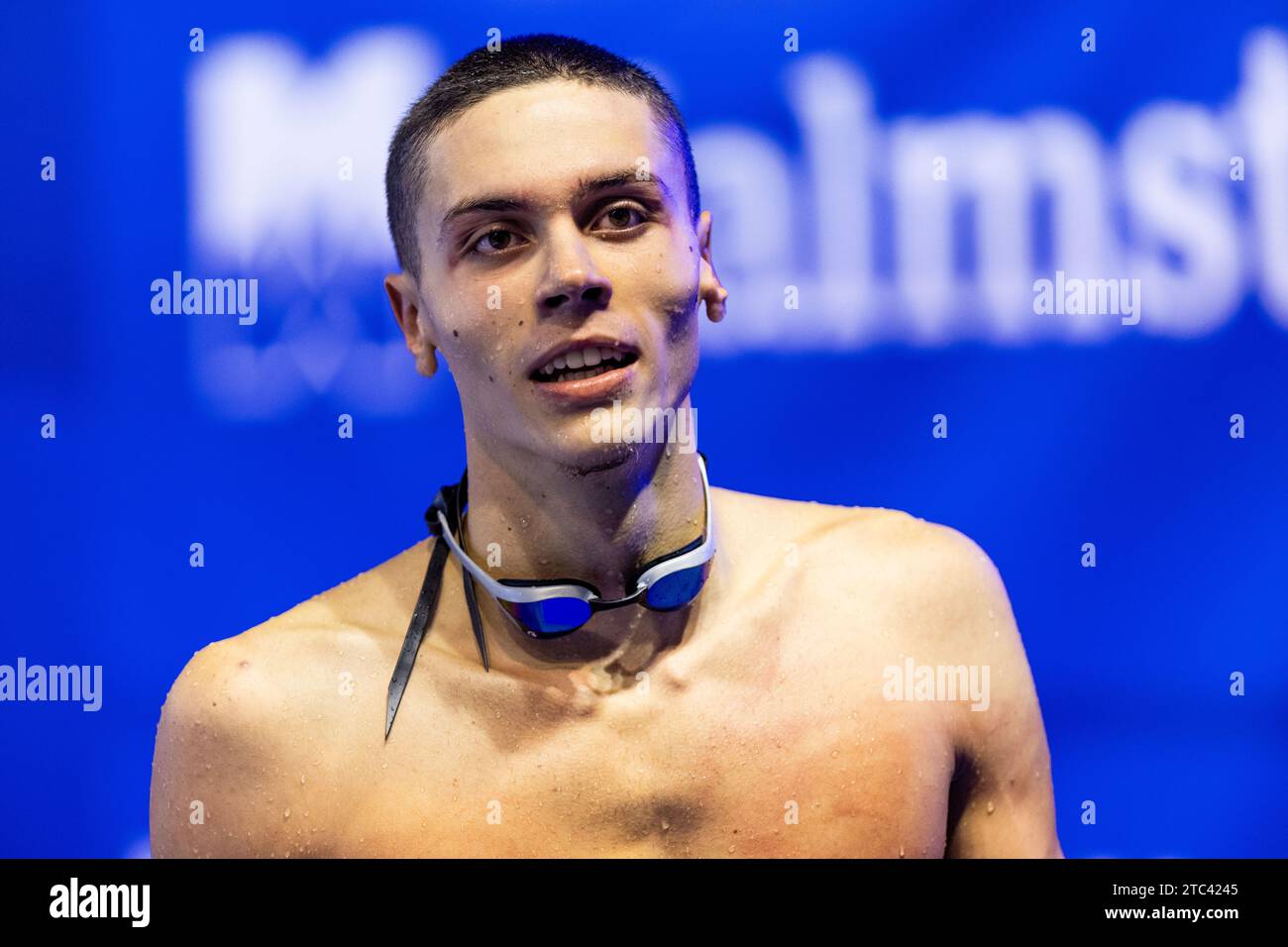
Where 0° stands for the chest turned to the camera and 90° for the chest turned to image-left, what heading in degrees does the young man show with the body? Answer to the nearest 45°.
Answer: approximately 0°
